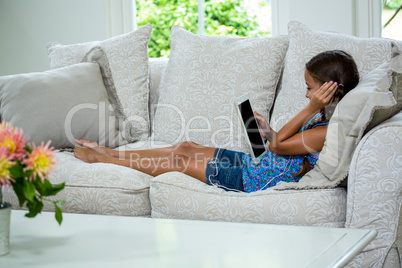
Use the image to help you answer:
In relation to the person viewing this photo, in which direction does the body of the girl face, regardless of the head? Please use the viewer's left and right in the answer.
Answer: facing to the left of the viewer

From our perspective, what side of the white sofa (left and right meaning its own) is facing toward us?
front
